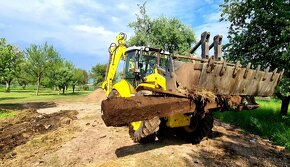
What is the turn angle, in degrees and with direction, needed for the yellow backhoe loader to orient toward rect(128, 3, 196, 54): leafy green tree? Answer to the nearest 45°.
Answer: approximately 135° to its left

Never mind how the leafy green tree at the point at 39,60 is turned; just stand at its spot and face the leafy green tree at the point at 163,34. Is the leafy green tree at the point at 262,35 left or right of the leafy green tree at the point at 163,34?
right

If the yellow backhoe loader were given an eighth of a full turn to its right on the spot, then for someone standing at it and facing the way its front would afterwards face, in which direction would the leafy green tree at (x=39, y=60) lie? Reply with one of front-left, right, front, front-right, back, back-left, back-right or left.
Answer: back-right

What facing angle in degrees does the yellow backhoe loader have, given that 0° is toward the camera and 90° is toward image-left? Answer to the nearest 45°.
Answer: approximately 315°
